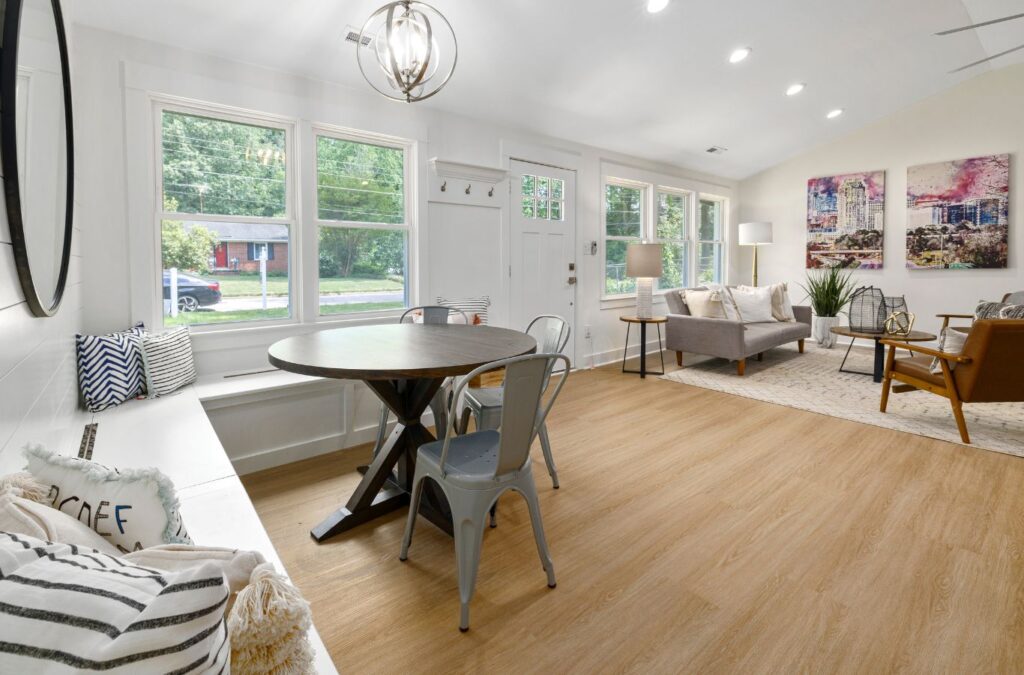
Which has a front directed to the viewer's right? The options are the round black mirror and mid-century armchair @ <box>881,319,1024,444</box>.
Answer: the round black mirror

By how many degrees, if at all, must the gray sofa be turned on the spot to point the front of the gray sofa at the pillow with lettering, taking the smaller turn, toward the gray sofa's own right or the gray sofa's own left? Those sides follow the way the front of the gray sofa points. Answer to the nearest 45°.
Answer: approximately 45° to the gray sofa's own right

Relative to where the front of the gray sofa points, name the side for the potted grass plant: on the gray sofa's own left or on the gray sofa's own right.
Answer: on the gray sofa's own left

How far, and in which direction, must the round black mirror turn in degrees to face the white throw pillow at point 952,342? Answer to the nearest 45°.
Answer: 0° — it already faces it

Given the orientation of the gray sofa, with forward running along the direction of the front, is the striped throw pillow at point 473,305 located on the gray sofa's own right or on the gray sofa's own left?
on the gray sofa's own right

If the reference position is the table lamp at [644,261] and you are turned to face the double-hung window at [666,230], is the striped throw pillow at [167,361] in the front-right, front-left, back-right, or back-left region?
back-left

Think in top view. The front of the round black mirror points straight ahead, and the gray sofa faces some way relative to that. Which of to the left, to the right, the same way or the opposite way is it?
to the right

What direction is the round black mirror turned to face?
to the viewer's right
